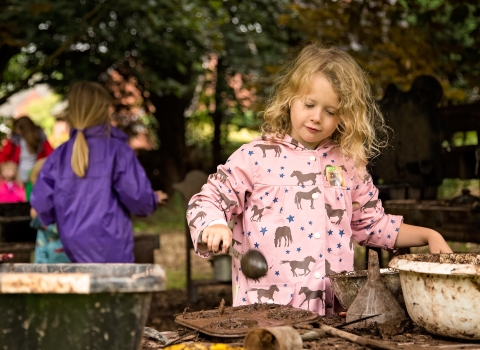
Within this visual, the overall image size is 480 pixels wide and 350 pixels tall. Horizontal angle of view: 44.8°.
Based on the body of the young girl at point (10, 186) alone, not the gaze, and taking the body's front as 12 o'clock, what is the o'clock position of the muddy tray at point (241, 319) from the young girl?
The muddy tray is roughly at 12 o'clock from the young girl.

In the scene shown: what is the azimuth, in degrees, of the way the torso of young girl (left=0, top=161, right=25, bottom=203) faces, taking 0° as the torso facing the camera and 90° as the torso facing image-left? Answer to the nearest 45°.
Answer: approximately 0°

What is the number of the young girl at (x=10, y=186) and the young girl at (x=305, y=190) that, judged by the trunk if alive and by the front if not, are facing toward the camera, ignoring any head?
2

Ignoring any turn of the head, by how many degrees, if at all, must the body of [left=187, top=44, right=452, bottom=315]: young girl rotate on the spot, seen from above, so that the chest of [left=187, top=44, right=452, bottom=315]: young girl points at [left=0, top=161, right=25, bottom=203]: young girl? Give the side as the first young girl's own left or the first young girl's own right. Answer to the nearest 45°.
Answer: approximately 135° to the first young girl's own right

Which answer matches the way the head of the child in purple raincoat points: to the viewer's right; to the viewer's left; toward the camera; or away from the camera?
away from the camera

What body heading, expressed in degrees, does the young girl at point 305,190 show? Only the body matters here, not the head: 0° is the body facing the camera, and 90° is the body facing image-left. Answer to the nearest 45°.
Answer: approximately 0°

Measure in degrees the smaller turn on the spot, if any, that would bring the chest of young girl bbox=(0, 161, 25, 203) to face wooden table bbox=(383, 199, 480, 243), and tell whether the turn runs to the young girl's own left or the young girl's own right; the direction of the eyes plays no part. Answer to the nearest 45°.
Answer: approximately 45° to the young girl's own left

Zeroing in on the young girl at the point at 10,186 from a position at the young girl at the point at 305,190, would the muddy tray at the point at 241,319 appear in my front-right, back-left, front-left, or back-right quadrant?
back-left

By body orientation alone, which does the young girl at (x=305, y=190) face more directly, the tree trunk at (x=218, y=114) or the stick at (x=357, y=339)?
the stick
